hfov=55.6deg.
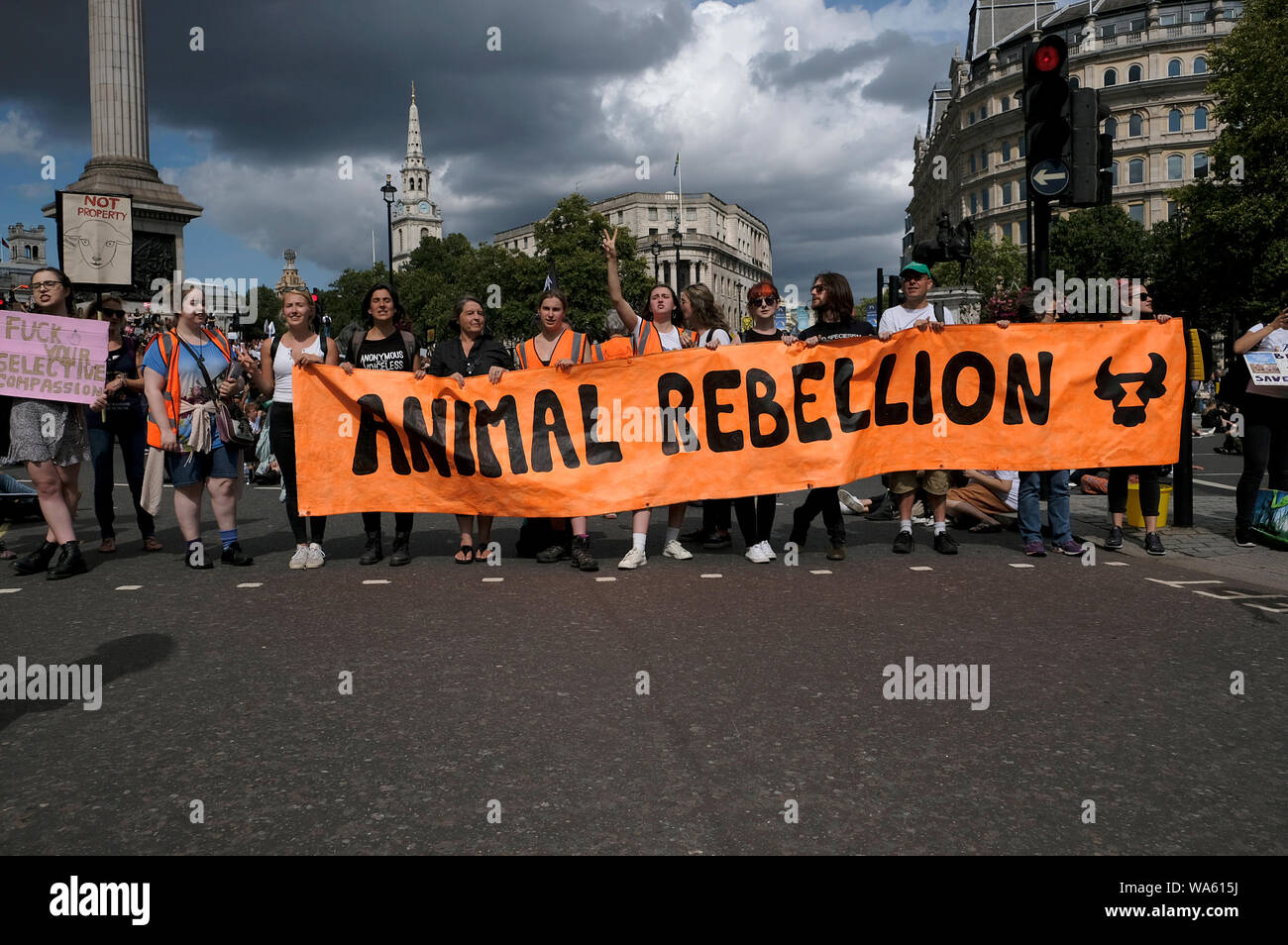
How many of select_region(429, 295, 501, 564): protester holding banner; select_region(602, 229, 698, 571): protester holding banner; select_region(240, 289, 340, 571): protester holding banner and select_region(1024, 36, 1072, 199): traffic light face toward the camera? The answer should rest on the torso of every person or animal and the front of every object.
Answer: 4

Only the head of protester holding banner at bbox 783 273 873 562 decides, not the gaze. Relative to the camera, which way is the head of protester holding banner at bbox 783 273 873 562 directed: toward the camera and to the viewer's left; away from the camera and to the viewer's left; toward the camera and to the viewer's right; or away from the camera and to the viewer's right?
toward the camera and to the viewer's left

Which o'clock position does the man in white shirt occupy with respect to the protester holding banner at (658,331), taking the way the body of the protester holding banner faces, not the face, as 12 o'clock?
The man in white shirt is roughly at 9 o'clock from the protester holding banner.

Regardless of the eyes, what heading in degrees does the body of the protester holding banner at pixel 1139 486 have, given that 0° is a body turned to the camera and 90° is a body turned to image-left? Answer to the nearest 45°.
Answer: approximately 0°

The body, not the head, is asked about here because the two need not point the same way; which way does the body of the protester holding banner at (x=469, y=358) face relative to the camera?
toward the camera

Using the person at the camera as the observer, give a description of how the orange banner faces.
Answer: facing the viewer

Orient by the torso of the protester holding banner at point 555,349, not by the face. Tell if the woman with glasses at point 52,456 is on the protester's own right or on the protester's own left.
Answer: on the protester's own right

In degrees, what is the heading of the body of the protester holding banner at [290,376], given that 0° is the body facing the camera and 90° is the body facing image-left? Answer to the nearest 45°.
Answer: approximately 0°

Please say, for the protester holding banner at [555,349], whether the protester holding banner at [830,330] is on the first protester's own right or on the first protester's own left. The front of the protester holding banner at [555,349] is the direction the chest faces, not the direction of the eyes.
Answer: on the first protester's own left

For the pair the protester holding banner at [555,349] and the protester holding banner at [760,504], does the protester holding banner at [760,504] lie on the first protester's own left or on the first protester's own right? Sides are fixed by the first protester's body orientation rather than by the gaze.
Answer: on the first protester's own left

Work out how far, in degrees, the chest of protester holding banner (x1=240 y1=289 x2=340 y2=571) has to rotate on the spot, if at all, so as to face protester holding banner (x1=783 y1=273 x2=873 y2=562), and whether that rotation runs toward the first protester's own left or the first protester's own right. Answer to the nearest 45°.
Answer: approximately 90° to the first protester's own left

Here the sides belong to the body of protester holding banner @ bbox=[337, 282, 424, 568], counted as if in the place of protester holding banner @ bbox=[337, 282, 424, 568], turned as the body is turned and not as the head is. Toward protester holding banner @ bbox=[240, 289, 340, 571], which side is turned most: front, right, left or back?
right

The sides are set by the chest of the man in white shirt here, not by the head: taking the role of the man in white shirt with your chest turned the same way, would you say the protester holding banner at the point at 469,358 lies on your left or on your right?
on your right

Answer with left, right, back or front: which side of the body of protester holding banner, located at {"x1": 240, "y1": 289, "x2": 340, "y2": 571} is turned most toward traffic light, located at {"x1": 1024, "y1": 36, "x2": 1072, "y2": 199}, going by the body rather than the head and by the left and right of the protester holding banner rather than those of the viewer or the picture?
left
